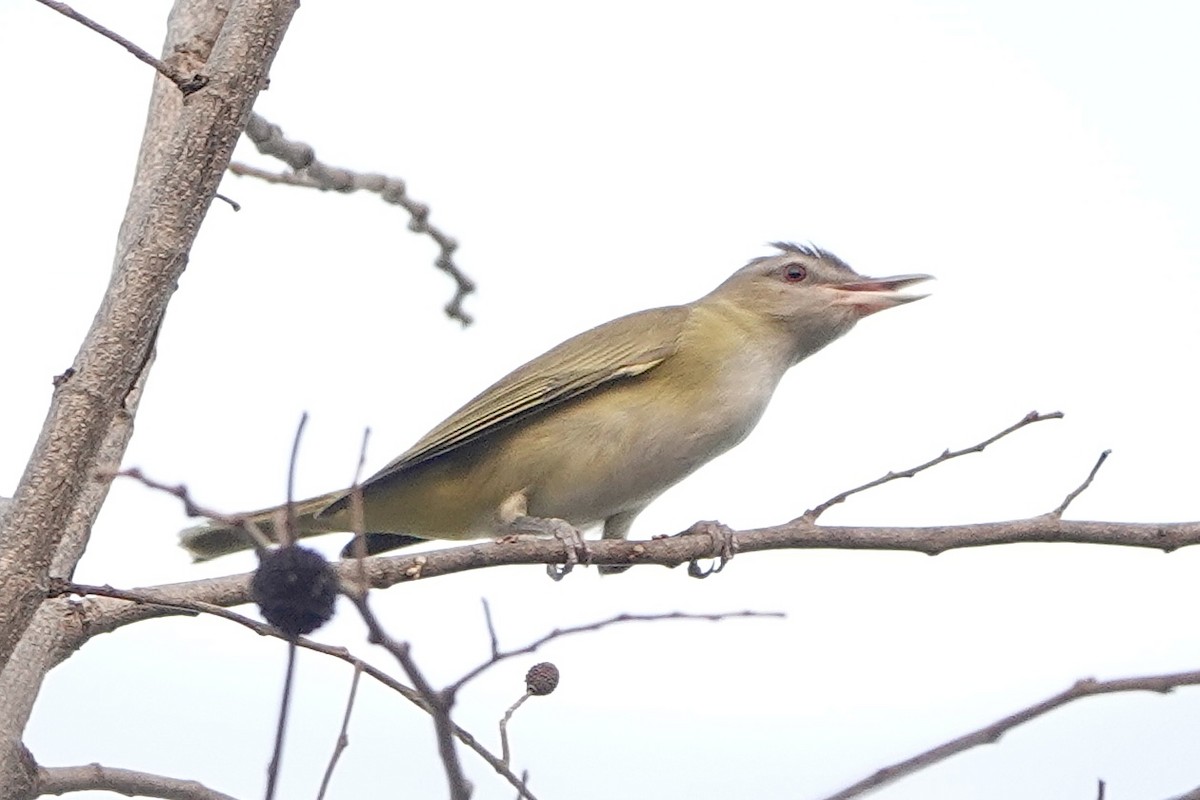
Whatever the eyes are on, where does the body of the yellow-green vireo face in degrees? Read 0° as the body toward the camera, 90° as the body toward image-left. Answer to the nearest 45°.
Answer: approximately 270°

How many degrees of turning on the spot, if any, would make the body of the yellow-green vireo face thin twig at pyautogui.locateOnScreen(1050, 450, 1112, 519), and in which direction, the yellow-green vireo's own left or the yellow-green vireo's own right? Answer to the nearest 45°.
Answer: approximately 45° to the yellow-green vireo's own right

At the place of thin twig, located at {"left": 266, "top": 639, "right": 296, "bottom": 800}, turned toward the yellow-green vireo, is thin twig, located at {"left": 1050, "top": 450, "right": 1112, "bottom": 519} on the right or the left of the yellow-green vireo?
right

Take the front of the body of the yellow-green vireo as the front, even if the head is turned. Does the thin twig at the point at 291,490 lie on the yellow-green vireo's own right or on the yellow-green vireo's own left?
on the yellow-green vireo's own right

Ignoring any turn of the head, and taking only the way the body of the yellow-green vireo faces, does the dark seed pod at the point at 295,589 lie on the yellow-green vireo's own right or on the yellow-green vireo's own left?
on the yellow-green vireo's own right

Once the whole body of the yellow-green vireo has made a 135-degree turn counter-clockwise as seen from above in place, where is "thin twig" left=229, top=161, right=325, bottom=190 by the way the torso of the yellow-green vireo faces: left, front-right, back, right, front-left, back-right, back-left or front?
left

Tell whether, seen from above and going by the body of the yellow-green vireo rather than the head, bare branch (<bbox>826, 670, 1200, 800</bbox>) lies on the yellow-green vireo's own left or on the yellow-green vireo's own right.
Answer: on the yellow-green vireo's own right
